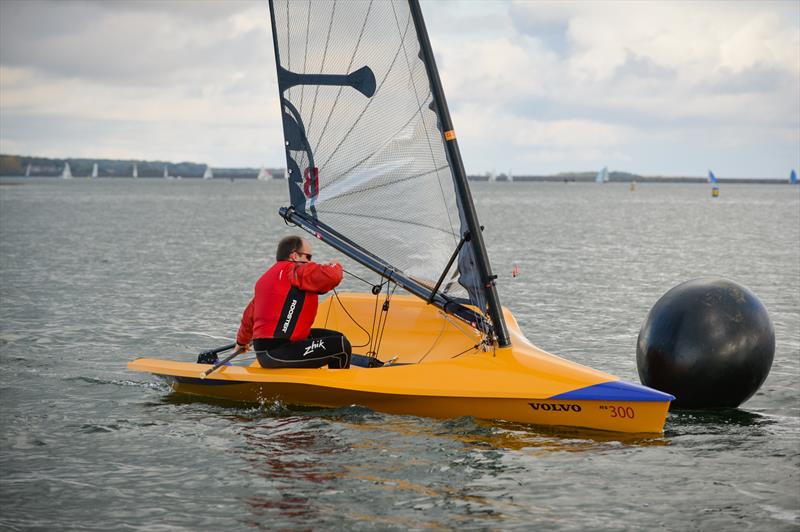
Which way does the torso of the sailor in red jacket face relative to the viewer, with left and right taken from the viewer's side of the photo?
facing away from the viewer and to the right of the viewer

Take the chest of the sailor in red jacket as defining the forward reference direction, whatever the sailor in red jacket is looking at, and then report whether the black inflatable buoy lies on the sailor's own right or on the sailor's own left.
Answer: on the sailor's own right
